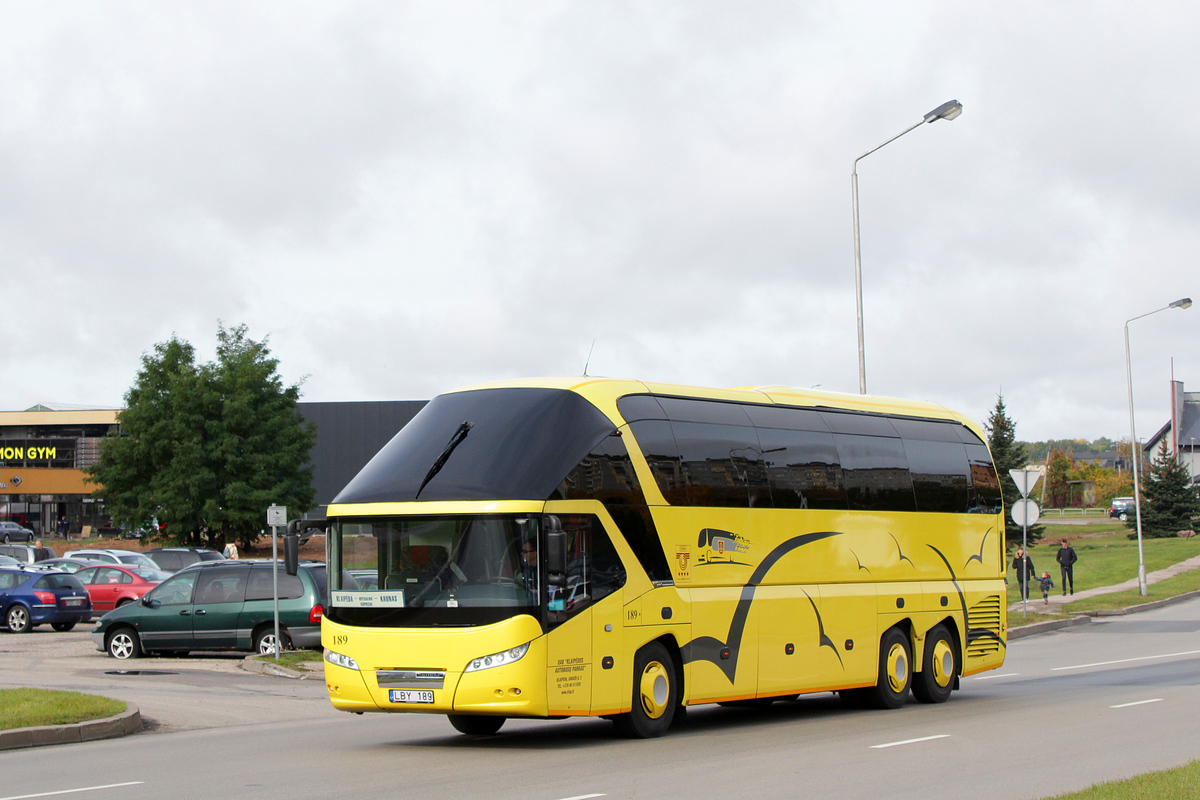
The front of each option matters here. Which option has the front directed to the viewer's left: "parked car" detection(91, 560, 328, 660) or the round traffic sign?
the parked car

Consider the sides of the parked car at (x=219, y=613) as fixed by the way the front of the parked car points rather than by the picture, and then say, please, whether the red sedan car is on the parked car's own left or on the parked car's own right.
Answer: on the parked car's own right

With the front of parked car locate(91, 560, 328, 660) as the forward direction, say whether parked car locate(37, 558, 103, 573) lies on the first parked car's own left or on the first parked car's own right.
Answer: on the first parked car's own right

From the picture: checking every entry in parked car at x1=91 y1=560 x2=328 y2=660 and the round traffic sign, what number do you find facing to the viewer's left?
1

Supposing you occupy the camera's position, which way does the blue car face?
facing away from the viewer and to the left of the viewer

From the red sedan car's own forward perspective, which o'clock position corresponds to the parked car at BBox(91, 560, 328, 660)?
The parked car is roughly at 7 o'clock from the red sedan car.

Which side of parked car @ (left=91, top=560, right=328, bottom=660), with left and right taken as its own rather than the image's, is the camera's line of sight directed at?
left

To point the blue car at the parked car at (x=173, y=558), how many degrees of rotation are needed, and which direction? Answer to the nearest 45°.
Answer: approximately 45° to its right

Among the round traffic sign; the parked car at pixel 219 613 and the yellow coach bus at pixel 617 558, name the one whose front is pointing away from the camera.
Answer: the round traffic sign

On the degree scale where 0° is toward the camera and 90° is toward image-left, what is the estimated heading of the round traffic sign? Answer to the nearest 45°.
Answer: approximately 180°

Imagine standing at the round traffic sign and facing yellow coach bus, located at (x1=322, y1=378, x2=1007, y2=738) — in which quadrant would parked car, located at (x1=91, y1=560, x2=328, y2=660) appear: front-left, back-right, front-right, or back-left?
front-right

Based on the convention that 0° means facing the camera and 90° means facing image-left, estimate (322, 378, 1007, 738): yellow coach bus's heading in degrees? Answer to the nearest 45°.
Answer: approximately 45°

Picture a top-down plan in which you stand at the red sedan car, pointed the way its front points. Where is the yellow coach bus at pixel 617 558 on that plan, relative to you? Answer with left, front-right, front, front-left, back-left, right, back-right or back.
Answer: back-left
